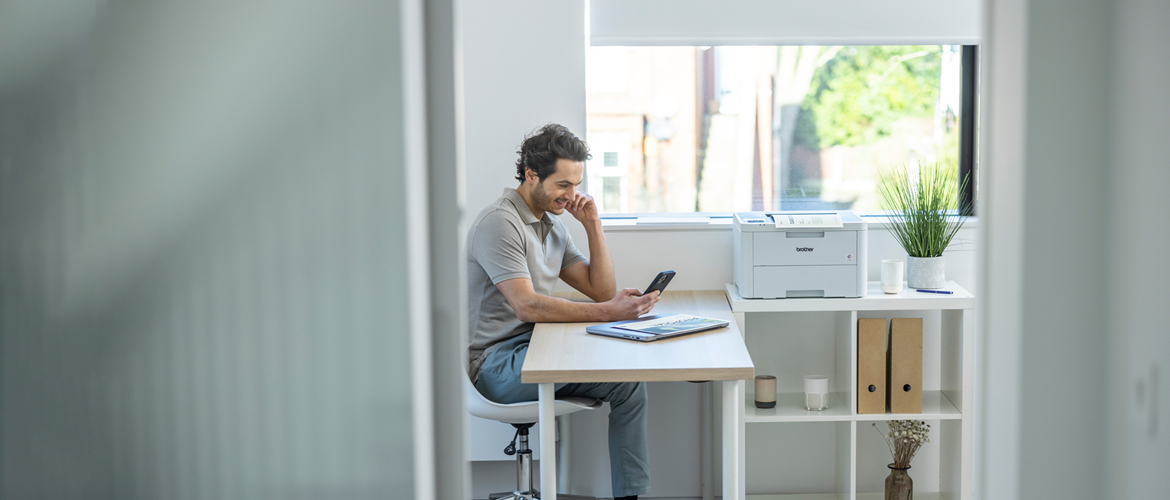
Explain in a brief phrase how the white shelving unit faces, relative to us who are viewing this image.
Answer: facing the viewer

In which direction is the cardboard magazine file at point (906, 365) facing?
toward the camera

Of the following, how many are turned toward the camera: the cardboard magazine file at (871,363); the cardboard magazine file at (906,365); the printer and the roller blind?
4

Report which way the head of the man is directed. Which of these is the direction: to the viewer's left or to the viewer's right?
to the viewer's right

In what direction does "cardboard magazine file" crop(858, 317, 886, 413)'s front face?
toward the camera

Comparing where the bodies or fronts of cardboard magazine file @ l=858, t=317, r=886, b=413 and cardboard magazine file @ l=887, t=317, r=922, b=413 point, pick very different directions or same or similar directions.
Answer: same or similar directions

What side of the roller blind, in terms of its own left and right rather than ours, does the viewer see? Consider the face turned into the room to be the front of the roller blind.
front

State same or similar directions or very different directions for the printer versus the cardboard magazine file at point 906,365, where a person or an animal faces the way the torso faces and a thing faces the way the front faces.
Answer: same or similar directions

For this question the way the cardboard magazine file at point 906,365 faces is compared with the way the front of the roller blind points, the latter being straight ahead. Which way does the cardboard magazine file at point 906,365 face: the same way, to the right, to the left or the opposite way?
the same way

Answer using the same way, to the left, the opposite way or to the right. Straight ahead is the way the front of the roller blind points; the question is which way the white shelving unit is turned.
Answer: the same way

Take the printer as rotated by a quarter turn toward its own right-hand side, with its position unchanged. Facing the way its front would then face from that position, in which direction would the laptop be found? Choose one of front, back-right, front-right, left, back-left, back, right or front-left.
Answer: front-left

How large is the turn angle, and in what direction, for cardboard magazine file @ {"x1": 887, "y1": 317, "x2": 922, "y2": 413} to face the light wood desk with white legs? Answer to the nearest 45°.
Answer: approximately 45° to its right

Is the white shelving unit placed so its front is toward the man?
no
